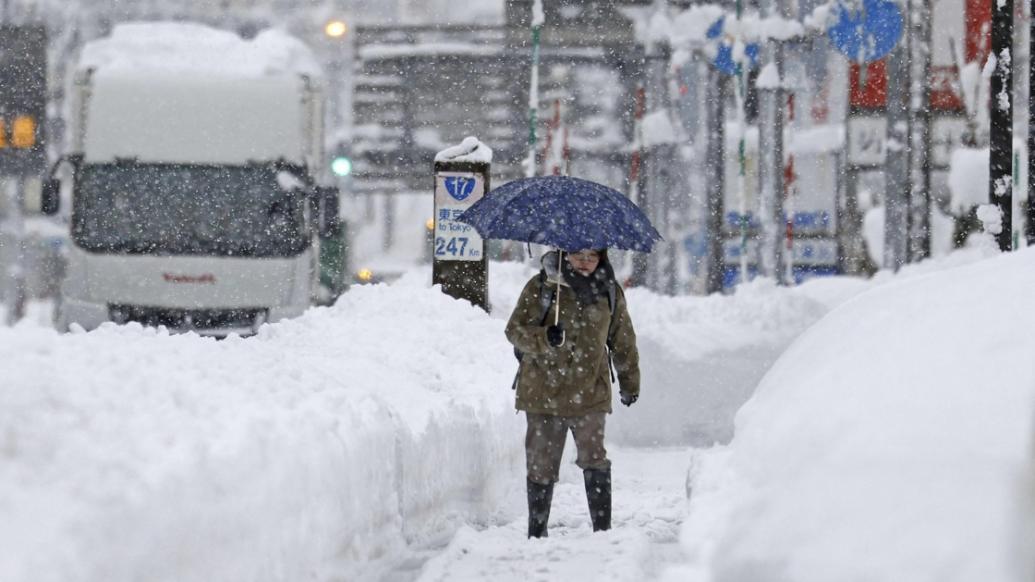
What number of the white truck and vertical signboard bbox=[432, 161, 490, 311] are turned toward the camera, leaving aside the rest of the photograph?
2

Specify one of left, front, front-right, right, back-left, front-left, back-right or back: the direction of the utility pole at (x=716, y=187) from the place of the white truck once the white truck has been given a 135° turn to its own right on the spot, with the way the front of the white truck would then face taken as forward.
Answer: right

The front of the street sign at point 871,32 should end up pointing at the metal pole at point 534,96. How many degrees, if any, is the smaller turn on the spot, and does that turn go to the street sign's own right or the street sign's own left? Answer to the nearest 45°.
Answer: approximately 135° to the street sign's own right

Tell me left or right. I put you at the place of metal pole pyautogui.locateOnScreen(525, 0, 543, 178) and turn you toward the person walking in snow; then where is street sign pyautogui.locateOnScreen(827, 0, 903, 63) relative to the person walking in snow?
left

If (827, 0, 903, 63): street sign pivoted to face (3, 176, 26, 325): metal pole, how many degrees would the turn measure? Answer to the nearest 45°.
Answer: approximately 135° to its right

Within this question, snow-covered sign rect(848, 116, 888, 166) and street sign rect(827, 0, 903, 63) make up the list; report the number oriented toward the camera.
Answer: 2
